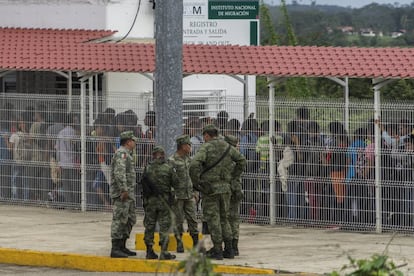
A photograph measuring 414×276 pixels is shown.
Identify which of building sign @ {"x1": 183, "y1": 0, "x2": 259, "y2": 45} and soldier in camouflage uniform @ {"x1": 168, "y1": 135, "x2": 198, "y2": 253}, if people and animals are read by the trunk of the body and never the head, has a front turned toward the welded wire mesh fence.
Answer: the building sign

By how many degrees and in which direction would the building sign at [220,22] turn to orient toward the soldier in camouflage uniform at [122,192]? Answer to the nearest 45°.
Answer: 0° — it already faces them

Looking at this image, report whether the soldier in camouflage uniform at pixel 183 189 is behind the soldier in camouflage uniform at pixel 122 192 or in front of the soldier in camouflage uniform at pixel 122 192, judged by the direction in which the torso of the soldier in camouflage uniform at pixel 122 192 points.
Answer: in front

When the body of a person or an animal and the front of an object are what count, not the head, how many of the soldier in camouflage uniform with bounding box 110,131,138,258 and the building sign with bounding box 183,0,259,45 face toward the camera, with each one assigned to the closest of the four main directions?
1

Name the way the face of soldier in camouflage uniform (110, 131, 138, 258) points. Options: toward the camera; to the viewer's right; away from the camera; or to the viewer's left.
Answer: to the viewer's right

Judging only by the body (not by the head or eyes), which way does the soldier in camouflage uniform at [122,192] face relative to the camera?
to the viewer's right

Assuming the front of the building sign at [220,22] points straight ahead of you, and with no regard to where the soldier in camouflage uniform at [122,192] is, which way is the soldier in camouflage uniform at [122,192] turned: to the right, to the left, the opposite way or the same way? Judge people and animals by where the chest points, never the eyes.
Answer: to the left

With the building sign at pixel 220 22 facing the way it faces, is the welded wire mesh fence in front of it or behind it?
in front

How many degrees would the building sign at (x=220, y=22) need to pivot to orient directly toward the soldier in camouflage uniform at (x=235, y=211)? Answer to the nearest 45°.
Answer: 0° — it already faces them

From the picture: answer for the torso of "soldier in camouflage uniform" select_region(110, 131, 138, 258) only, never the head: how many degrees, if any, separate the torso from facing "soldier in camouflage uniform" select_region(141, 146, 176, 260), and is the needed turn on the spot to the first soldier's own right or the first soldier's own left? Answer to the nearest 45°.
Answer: approximately 45° to the first soldier's own right

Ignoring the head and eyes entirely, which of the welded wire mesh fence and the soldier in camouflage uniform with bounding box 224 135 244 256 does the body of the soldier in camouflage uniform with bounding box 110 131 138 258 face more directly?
the soldier in camouflage uniform
